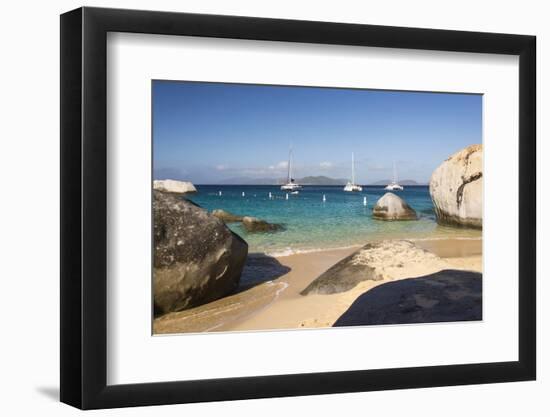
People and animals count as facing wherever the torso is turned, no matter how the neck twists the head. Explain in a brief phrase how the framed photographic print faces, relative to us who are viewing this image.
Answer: facing the viewer and to the right of the viewer
